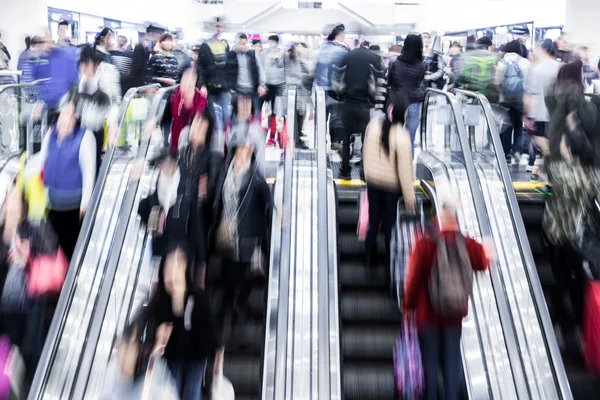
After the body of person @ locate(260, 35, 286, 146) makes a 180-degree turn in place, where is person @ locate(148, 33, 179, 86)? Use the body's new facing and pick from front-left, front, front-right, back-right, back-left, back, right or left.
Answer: back-left

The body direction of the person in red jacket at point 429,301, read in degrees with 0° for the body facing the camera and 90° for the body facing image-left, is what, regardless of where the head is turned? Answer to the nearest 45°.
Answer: approximately 180°

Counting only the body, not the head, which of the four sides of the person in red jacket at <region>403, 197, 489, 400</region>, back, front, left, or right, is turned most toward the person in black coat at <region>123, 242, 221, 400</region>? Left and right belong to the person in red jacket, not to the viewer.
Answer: left

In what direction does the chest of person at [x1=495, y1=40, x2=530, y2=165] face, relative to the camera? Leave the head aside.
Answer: away from the camera

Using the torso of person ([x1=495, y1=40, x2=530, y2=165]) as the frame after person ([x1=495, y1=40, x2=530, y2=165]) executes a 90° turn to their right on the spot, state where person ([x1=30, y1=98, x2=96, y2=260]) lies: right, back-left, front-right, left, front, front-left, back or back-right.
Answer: back-right

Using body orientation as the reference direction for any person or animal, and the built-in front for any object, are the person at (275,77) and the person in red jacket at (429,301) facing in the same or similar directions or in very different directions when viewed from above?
very different directions

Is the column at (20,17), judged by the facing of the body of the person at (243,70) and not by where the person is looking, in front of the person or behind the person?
behind

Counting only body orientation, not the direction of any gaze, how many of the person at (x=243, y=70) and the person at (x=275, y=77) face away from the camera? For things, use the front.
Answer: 0

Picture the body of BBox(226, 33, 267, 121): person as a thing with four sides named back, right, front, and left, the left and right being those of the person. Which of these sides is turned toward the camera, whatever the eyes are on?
front

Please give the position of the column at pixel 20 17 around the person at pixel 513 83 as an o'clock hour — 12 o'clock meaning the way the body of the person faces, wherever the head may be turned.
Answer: The column is roughly at 10 o'clock from the person.
